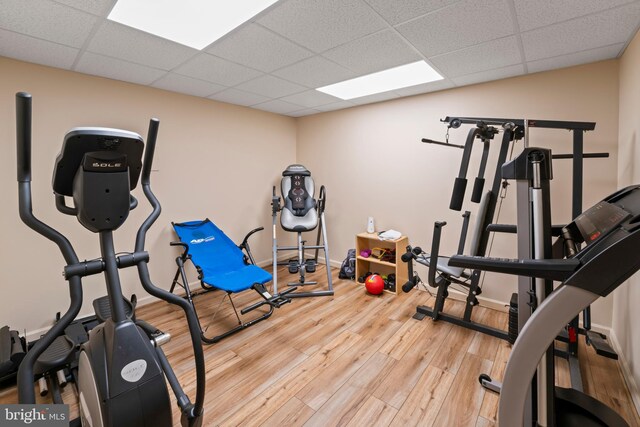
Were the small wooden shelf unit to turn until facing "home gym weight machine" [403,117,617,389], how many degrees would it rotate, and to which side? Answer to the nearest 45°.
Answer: approximately 90° to its left

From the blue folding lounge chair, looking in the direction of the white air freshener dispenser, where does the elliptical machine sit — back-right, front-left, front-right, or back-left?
back-right

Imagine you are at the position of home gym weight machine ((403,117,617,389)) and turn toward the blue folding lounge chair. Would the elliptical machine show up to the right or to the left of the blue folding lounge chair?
left

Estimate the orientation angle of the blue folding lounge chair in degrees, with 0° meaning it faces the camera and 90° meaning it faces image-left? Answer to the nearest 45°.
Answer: approximately 315°

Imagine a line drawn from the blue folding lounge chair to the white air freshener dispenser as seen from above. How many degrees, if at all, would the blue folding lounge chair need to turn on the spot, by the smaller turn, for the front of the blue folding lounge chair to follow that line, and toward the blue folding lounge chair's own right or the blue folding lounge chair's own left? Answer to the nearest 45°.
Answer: approximately 45° to the blue folding lounge chair's own left

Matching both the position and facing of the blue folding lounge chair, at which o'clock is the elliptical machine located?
The elliptical machine is roughly at 2 o'clock from the blue folding lounge chair.

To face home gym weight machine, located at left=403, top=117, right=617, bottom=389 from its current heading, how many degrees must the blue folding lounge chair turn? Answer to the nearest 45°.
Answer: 0° — it already faces it

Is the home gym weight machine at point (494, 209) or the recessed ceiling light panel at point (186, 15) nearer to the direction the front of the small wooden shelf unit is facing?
the recessed ceiling light panel

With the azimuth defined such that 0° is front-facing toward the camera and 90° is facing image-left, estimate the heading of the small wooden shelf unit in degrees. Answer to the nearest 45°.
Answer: approximately 45°

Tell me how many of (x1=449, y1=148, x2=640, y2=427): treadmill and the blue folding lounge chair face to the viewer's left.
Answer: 1

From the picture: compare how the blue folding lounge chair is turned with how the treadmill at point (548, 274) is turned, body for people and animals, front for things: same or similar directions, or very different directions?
very different directions
